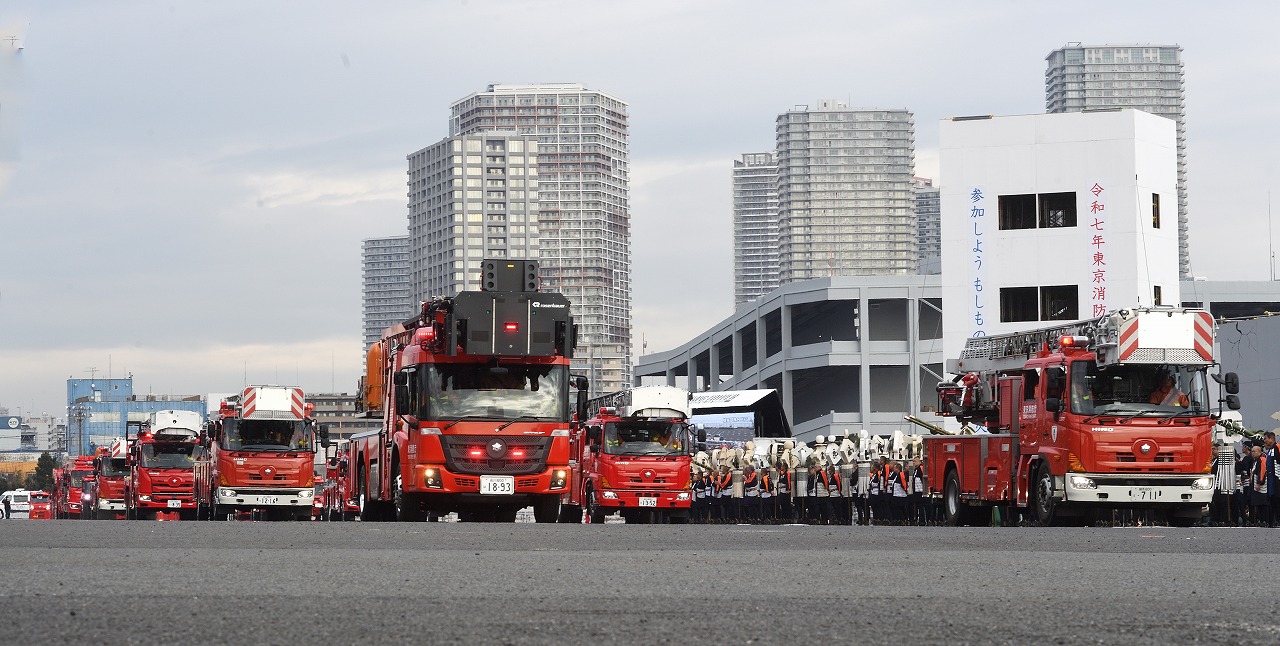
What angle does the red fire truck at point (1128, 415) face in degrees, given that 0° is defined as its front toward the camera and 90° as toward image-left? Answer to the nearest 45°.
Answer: approximately 315°

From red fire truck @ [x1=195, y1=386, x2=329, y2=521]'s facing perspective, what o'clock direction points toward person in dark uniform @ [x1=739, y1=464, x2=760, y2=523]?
The person in dark uniform is roughly at 9 o'clock from the red fire truck.

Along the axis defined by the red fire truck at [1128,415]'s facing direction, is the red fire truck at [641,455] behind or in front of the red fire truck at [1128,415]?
behind

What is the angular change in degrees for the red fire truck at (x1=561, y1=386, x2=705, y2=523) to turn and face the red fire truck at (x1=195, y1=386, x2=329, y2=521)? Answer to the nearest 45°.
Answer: approximately 90° to its right

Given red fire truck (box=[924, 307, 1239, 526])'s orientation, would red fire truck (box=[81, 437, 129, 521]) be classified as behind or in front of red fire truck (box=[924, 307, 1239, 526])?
behind

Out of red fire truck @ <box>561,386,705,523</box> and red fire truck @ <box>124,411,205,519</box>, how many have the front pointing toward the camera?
2

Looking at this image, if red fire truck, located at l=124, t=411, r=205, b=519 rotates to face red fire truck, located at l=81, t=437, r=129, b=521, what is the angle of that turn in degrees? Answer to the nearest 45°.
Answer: approximately 180°

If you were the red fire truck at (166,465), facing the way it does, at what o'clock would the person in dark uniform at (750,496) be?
The person in dark uniform is roughly at 10 o'clock from the red fire truck.

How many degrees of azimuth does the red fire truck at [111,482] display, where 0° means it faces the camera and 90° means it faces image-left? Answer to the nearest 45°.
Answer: approximately 0°

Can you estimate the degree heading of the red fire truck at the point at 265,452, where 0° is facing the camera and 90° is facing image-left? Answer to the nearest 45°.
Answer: approximately 0°
